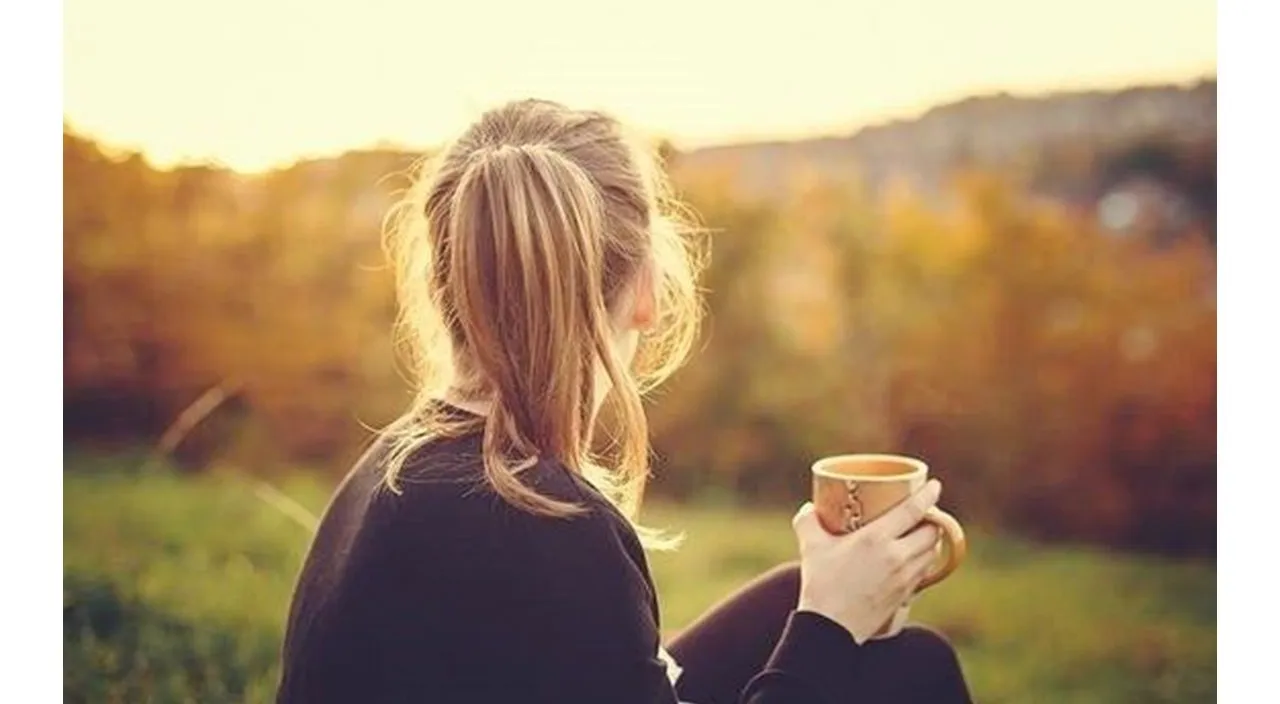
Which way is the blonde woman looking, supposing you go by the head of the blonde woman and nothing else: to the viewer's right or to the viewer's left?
to the viewer's right

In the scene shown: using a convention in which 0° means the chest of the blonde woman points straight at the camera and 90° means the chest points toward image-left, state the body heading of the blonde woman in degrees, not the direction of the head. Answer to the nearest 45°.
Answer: approximately 225°
